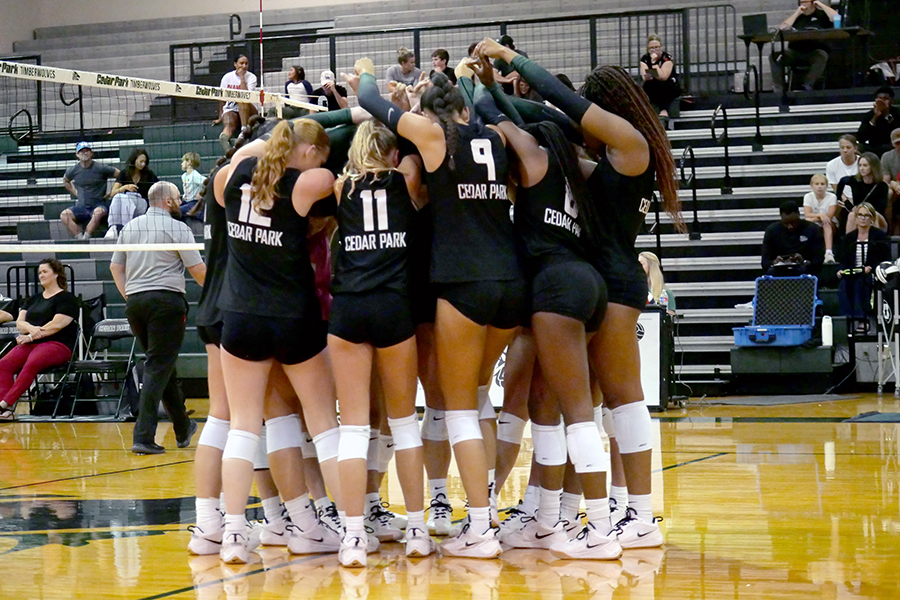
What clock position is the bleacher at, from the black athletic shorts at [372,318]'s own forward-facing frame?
The bleacher is roughly at 1 o'clock from the black athletic shorts.

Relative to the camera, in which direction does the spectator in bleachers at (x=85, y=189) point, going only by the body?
toward the camera

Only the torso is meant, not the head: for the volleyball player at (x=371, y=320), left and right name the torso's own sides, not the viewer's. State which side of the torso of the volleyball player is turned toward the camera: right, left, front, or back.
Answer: back

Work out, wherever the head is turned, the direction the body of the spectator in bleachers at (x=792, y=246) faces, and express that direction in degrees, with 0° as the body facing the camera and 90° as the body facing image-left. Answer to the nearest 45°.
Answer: approximately 0°

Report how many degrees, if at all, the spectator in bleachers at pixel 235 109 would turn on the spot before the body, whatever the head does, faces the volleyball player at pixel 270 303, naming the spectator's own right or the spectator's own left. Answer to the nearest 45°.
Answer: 0° — they already face them

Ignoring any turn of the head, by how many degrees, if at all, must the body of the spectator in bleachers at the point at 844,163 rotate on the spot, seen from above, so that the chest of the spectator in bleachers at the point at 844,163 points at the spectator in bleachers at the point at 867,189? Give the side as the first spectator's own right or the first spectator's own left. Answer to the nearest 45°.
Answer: approximately 90° to the first spectator's own left

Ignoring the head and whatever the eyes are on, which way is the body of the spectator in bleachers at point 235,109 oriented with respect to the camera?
toward the camera

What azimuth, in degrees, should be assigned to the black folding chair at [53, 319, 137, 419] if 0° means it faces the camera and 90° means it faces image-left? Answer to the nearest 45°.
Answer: approximately 45°

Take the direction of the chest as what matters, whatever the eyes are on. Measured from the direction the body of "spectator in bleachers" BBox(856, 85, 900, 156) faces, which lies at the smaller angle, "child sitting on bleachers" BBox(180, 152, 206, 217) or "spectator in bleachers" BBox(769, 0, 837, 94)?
the child sitting on bleachers

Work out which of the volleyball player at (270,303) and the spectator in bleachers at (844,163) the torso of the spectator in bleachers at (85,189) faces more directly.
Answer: the volleyball player

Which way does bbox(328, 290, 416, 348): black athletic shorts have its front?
away from the camera

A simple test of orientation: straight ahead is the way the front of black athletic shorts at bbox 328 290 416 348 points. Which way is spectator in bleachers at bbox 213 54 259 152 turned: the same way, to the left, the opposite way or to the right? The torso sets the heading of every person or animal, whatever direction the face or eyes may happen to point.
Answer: the opposite way

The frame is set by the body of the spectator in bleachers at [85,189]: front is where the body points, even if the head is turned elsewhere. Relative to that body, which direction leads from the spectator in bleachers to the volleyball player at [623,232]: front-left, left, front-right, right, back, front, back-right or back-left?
front

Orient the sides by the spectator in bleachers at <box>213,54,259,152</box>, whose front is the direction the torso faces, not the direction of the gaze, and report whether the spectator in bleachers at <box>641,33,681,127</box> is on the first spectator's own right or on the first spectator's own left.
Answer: on the first spectator's own left
